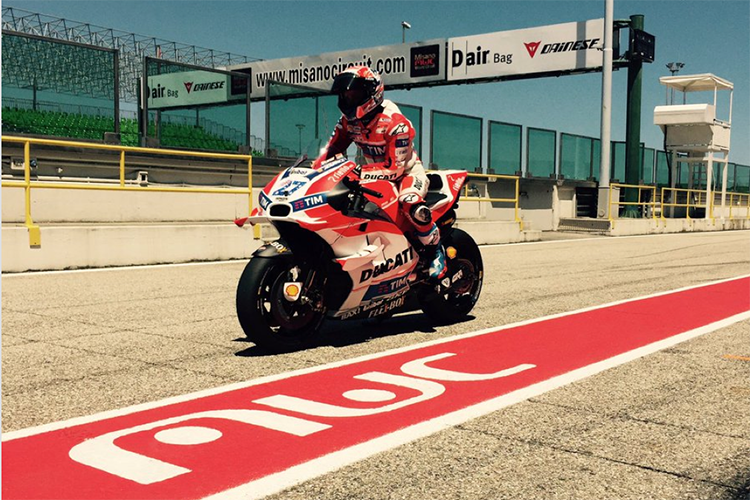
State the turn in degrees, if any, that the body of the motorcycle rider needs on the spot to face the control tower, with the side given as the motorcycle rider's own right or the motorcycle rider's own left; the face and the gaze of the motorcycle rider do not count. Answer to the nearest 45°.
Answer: approximately 180°

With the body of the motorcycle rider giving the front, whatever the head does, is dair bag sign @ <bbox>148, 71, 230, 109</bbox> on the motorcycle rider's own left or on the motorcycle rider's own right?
on the motorcycle rider's own right

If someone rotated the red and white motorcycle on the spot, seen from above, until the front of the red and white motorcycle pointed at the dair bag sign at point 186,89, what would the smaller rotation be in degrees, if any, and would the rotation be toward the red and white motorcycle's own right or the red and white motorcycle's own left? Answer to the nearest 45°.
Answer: approximately 135° to the red and white motorcycle's own right

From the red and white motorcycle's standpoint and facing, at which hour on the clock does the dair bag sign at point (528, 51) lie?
The dair bag sign is roughly at 5 o'clock from the red and white motorcycle.

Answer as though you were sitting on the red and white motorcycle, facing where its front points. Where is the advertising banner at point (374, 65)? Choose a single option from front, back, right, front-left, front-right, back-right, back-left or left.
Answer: back-right

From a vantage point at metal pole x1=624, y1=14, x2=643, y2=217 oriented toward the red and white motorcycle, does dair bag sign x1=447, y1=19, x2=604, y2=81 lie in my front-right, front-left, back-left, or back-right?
back-right
